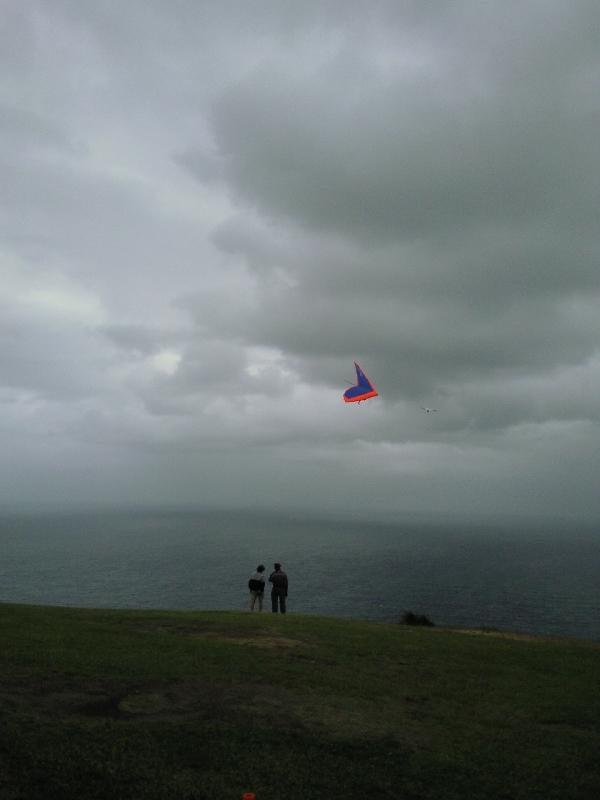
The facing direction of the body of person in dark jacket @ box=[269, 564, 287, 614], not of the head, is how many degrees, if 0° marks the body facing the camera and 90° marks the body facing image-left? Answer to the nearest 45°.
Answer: approximately 180°
